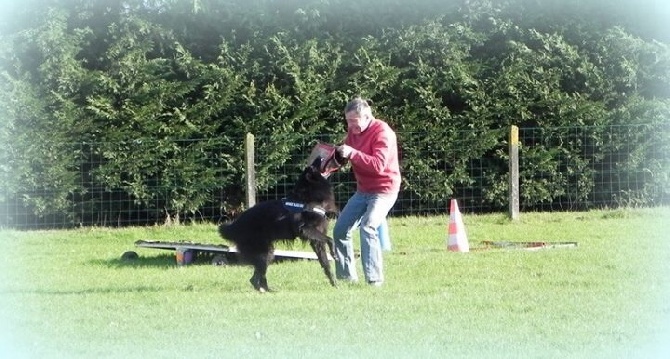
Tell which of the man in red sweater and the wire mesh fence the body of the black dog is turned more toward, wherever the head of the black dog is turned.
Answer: the man in red sweater

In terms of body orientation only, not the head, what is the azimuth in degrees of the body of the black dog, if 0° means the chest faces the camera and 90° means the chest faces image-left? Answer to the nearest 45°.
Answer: approximately 270°

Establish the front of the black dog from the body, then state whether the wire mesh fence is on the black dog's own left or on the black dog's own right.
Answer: on the black dog's own left

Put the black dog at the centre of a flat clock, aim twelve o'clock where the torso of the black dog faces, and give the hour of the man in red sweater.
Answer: The man in red sweater is roughly at 12 o'clock from the black dog.
